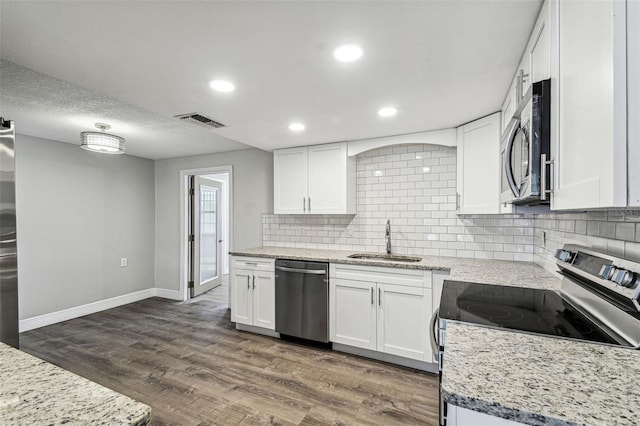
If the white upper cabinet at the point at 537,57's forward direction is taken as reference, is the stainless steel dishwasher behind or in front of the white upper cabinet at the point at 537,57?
in front

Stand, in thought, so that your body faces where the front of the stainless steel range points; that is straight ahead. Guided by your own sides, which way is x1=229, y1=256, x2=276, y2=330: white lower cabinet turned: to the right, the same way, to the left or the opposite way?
to the left

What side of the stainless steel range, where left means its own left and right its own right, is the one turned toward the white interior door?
front

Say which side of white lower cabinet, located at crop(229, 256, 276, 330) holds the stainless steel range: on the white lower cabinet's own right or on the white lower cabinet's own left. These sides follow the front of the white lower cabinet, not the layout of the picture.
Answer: on the white lower cabinet's own left

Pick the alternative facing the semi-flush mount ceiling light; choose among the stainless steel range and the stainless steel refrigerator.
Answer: the stainless steel range

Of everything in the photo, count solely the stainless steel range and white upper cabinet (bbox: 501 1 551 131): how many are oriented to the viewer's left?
2

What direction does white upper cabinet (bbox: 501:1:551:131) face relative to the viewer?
to the viewer's left

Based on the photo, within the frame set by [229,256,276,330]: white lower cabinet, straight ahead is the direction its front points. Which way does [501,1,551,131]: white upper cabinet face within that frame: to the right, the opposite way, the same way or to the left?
to the right

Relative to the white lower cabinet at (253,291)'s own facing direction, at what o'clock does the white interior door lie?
The white interior door is roughly at 4 o'clock from the white lower cabinet.

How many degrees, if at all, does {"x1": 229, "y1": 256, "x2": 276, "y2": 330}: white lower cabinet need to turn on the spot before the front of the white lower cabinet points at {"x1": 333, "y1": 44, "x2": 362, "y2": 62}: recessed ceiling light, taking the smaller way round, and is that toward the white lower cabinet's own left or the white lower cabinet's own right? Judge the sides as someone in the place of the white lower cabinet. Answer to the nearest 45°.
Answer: approximately 45° to the white lower cabinet's own left

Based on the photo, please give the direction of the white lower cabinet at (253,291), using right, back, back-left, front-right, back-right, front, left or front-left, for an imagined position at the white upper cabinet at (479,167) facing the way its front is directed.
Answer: front-right

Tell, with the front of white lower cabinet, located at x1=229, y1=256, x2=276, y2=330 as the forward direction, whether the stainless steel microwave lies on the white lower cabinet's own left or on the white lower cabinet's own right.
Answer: on the white lower cabinet's own left

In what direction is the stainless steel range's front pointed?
to the viewer's left
